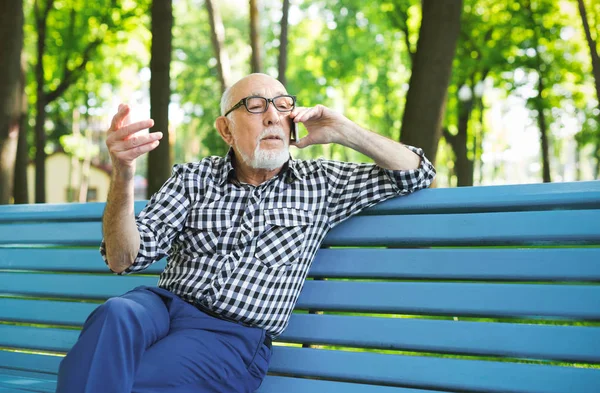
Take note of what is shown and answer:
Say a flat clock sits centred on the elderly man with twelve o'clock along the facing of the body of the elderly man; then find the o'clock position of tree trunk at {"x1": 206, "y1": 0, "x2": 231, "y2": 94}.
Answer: The tree trunk is roughly at 6 o'clock from the elderly man.

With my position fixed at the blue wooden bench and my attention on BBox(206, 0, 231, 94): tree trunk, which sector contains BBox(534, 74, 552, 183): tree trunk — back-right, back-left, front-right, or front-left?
front-right

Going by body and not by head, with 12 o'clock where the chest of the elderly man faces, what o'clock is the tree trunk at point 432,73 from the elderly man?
The tree trunk is roughly at 7 o'clock from the elderly man.

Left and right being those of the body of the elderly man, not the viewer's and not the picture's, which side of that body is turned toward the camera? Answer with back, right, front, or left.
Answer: front

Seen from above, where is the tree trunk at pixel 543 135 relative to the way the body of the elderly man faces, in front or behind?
behind

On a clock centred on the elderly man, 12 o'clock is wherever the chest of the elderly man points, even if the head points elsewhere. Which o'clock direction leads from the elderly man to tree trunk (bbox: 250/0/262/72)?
The tree trunk is roughly at 6 o'clock from the elderly man.

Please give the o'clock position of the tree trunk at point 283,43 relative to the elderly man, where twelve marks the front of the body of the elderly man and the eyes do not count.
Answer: The tree trunk is roughly at 6 o'clock from the elderly man.

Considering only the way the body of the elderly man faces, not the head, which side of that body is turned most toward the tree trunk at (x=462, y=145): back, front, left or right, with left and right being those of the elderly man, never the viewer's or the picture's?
back

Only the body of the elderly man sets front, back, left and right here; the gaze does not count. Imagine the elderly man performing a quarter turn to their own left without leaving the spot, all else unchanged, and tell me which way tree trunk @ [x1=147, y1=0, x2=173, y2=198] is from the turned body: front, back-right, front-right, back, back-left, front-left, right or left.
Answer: left
